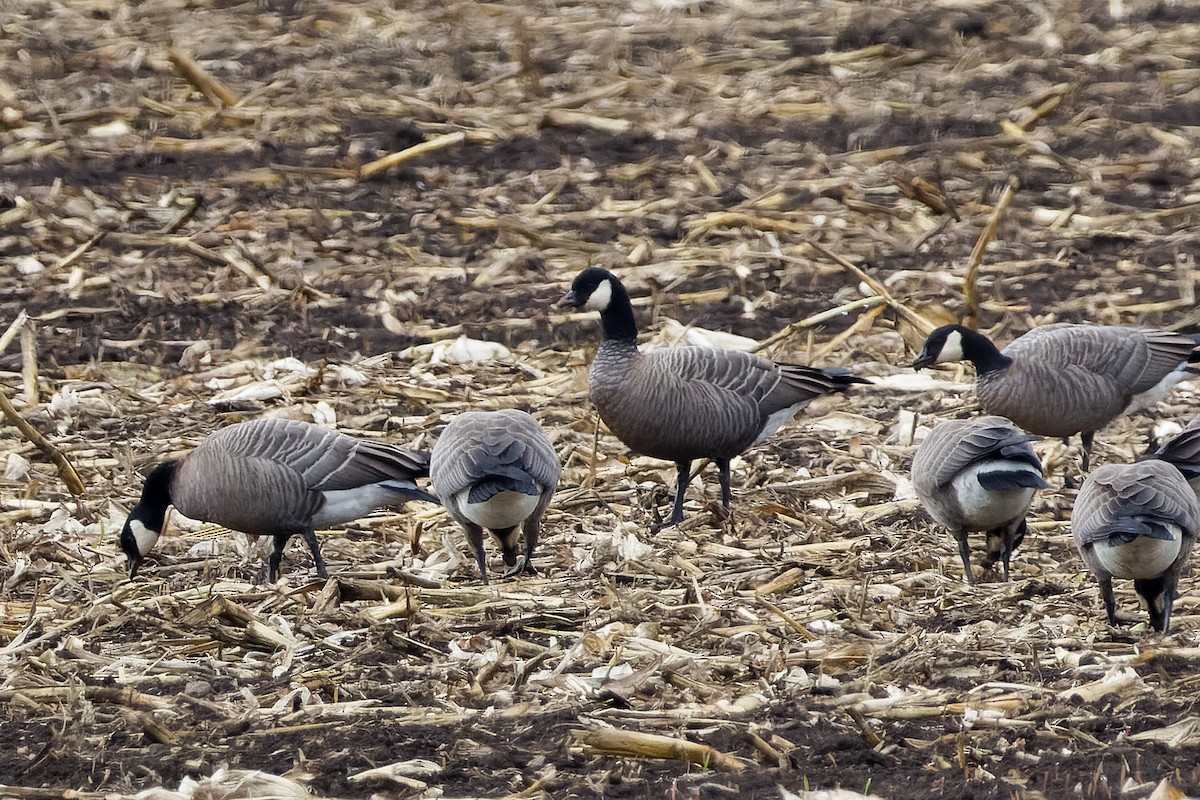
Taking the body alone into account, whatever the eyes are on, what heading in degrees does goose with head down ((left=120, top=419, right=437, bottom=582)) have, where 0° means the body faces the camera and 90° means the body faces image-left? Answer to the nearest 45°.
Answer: approximately 90°

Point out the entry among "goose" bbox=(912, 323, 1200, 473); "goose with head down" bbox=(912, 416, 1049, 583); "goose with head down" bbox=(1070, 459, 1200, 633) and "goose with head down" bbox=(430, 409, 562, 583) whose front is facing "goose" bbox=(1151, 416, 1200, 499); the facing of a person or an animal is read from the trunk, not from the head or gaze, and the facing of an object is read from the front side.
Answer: "goose with head down" bbox=(1070, 459, 1200, 633)

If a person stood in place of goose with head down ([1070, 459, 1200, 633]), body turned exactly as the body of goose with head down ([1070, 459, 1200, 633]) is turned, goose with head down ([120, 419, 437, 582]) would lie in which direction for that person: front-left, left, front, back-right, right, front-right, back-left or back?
left

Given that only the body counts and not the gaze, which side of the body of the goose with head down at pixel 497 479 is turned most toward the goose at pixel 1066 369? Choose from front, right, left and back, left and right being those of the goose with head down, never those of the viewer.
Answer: right

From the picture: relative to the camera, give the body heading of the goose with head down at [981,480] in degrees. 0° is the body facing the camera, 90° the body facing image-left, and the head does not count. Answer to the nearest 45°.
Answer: approximately 135°

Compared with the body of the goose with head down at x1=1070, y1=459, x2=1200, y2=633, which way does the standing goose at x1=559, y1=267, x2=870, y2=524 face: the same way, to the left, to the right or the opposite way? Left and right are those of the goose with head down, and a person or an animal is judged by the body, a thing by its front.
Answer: to the left

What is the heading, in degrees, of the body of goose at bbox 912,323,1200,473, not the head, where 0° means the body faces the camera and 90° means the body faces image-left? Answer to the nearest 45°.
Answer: approximately 90°

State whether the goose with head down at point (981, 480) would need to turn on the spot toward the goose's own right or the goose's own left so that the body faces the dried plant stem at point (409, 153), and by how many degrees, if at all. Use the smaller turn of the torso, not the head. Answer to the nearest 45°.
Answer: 0° — it already faces it

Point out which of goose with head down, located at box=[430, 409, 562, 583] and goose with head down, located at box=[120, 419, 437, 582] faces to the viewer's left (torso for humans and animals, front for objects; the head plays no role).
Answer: goose with head down, located at box=[120, 419, 437, 582]

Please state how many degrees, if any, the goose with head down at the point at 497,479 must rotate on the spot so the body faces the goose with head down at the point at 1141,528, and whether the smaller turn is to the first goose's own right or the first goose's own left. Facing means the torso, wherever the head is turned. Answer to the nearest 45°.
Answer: approximately 135° to the first goose's own right

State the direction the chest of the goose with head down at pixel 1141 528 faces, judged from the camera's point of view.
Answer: away from the camera

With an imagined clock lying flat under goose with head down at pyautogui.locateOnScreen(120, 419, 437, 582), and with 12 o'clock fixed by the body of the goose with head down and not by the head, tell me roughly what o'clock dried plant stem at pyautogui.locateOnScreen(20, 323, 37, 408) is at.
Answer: The dried plant stem is roughly at 2 o'clock from the goose with head down.

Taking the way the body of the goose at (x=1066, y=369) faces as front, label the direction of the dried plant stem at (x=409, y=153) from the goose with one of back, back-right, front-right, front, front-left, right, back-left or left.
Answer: front-right

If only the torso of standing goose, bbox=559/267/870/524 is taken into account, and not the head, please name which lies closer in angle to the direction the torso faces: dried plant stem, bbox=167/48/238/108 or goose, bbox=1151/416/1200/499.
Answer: the dried plant stem
